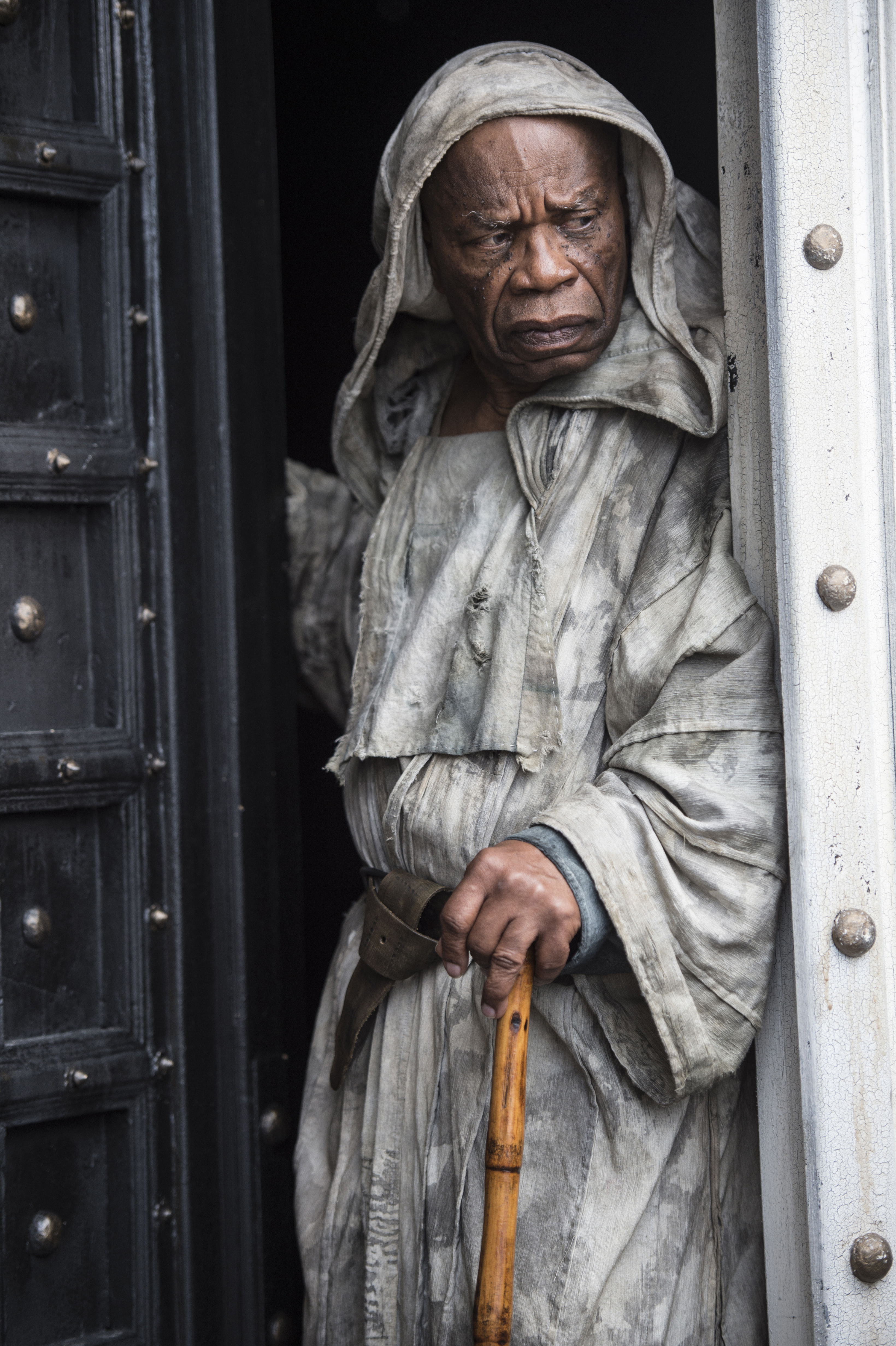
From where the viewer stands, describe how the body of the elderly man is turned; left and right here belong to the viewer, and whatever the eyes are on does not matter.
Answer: facing the viewer and to the left of the viewer
